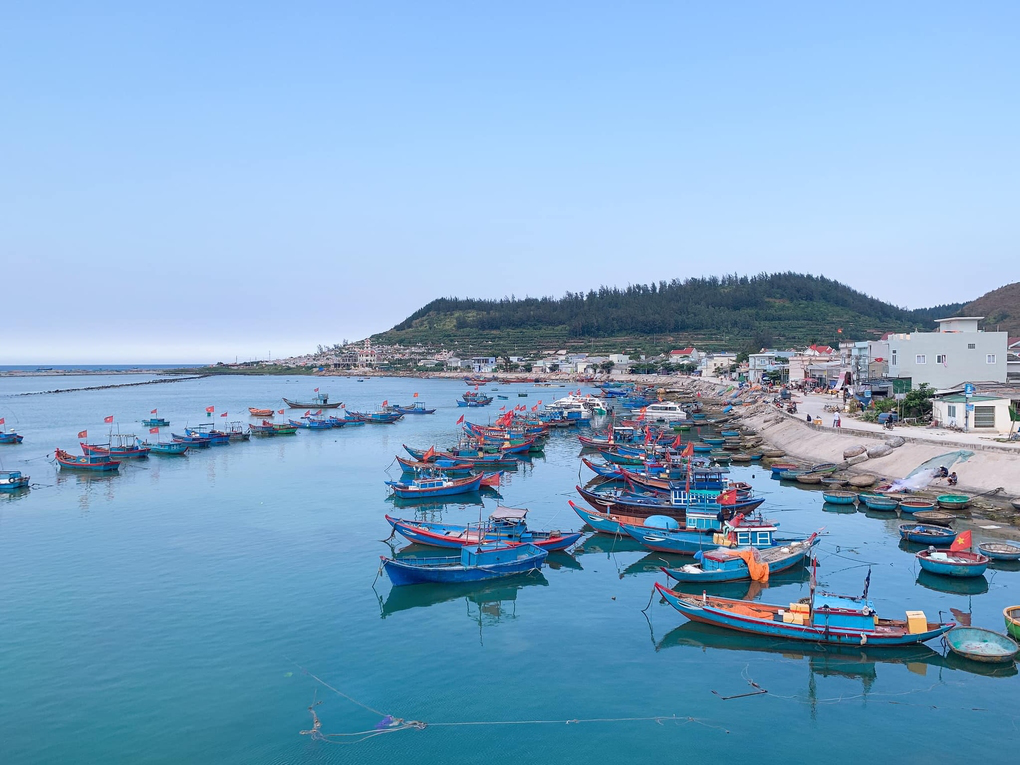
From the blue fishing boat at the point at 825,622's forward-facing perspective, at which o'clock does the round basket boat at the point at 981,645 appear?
The round basket boat is roughly at 6 o'clock from the blue fishing boat.

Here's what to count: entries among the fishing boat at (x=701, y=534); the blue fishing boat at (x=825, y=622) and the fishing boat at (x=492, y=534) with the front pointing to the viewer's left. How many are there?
3

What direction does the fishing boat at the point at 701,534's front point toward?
to the viewer's left

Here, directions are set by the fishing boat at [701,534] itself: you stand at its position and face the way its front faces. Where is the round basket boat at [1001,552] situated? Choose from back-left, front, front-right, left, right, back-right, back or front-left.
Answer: back

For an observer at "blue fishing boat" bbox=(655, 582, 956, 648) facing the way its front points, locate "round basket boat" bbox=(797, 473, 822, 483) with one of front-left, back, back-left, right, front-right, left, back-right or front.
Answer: right

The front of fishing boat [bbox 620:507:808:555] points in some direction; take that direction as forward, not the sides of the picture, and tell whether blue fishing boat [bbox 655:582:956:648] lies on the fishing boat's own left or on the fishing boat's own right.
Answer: on the fishing boat's own left

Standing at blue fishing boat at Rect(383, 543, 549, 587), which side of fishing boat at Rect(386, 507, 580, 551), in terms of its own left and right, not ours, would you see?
left

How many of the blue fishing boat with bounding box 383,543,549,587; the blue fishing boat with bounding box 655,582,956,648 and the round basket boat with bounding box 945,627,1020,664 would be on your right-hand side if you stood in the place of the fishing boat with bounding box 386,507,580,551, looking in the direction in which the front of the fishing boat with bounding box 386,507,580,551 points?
0

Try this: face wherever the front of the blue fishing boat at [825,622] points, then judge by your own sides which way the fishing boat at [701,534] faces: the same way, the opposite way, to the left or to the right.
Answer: the same way

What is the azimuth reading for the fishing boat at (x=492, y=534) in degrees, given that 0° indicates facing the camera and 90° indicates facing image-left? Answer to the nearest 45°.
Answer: approximately 90°

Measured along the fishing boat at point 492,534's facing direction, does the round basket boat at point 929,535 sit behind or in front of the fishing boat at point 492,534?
behind

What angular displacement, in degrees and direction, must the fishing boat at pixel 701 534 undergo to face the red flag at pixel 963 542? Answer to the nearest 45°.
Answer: approximately 180°

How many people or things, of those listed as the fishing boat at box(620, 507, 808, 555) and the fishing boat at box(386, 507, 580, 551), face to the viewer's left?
2

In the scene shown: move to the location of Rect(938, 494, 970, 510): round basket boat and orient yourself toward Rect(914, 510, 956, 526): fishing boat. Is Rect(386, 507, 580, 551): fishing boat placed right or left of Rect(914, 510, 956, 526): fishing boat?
right

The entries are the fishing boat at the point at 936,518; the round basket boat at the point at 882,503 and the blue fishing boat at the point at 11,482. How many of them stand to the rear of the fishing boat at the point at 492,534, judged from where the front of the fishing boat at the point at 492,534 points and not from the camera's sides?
2

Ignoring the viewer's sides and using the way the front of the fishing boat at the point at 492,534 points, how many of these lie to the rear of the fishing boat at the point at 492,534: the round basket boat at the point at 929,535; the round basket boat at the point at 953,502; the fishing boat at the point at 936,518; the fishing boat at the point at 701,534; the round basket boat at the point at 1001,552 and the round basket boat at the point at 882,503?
6

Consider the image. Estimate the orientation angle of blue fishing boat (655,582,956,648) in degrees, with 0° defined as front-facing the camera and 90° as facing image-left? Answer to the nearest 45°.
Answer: approximately 90°

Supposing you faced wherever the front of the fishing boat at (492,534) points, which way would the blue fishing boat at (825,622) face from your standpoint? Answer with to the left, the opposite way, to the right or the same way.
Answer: the same way

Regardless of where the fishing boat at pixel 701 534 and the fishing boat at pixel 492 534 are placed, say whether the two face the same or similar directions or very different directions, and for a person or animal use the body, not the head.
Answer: same or similar directions
